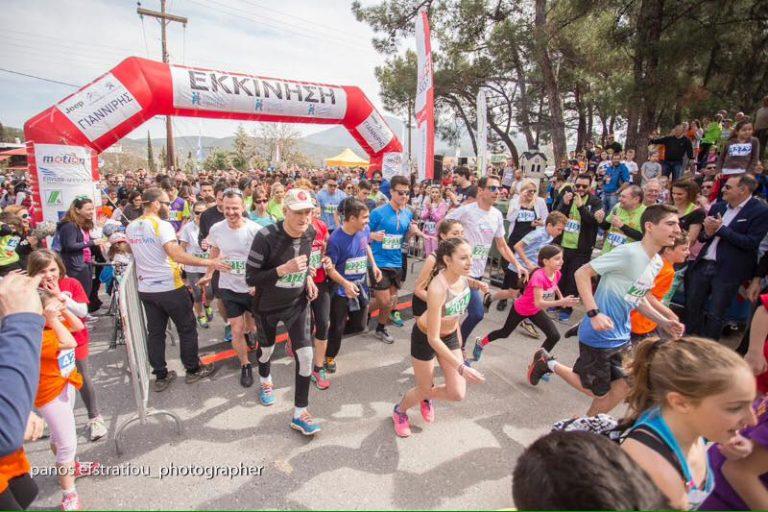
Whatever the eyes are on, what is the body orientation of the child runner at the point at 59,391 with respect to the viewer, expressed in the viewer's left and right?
facing the viewer and to the right of the viewer

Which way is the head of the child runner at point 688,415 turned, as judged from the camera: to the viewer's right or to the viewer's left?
to the viewer's right

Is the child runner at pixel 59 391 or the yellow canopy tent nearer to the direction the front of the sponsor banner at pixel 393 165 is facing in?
the child runner

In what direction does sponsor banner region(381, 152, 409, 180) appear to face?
toward the camera

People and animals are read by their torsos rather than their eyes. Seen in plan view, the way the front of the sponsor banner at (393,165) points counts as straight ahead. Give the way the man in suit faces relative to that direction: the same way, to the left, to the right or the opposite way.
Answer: to the right

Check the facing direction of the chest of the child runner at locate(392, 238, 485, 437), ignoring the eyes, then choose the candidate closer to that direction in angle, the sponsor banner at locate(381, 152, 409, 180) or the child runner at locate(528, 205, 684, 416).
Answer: the child runner

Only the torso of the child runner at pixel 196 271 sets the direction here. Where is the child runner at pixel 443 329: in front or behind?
in front

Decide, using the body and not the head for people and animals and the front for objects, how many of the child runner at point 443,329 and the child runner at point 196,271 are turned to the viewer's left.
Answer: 0

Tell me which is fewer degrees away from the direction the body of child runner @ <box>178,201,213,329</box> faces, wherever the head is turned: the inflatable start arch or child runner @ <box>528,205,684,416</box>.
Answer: the child runner

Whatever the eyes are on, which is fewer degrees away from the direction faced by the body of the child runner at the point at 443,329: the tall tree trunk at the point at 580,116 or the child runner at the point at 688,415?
the child runner

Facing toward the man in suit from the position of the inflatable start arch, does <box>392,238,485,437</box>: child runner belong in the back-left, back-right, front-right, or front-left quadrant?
front-right

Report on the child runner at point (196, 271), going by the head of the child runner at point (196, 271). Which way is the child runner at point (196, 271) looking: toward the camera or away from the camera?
toward the camera

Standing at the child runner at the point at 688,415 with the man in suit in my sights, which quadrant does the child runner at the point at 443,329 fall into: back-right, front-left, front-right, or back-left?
front-left

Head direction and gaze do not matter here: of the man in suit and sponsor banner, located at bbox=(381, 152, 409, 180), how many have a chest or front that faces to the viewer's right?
0
